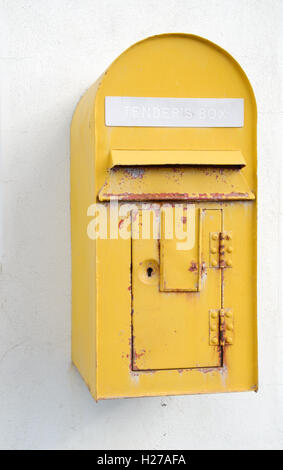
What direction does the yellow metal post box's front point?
toward the camera
